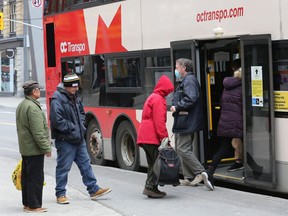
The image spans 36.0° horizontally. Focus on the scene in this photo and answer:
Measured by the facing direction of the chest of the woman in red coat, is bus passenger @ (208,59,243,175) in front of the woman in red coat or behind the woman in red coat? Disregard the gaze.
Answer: in front

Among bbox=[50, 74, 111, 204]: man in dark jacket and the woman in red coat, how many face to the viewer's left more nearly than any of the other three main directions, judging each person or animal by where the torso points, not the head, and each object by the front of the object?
0

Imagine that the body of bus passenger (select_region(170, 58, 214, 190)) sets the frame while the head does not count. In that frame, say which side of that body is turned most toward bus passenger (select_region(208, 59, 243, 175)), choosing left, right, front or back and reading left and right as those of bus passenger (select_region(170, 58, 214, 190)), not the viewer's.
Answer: back

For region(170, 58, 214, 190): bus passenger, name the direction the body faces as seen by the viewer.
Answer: to the viewer's left

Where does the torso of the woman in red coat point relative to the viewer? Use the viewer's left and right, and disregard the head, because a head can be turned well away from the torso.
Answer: facing to the right of the viewer

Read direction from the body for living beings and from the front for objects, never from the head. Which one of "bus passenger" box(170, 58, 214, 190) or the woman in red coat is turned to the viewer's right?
the woman in red coat

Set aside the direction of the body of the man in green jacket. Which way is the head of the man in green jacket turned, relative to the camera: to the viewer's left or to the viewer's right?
to the viewer's right

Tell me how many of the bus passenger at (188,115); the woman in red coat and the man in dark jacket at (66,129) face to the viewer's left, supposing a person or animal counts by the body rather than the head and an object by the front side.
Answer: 1

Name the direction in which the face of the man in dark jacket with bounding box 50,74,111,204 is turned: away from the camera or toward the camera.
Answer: toward the camera

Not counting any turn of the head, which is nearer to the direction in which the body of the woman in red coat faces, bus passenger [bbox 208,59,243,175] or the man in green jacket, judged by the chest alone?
the bus passenger

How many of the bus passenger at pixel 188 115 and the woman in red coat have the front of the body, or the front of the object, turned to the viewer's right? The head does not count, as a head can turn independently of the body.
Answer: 1

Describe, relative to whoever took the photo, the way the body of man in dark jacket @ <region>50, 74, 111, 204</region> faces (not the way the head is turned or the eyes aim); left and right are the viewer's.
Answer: facing the viewer and to the right of the viewer

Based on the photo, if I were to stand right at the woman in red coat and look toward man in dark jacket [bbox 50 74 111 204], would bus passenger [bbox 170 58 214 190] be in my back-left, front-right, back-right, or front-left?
back-right
